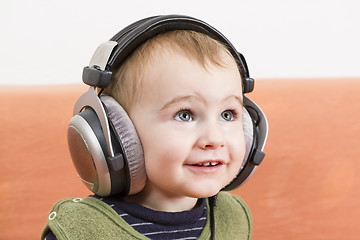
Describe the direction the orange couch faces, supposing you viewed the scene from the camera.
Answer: facing the viewer

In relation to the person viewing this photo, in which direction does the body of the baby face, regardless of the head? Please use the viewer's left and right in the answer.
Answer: facing the viewer and to the right of the viewer

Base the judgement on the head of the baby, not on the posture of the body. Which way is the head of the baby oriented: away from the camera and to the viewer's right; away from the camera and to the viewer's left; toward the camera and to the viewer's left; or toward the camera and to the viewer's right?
toward the camera and to the viewer's right
